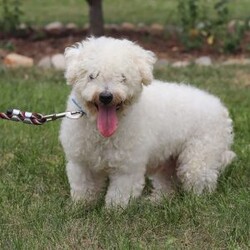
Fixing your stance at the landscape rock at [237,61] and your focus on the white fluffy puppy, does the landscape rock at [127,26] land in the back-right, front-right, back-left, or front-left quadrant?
back-right

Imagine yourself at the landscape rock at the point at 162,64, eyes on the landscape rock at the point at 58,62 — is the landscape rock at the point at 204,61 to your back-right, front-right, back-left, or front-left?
back-right

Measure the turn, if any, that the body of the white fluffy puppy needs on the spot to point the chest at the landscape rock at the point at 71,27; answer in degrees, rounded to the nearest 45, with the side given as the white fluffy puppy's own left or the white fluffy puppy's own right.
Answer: approximately 135° to the white fluffy puppy's own right

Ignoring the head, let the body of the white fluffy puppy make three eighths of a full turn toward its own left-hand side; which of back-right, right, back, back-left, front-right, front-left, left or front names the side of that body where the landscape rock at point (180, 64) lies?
left

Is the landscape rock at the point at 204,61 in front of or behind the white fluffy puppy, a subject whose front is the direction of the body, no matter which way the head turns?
behind

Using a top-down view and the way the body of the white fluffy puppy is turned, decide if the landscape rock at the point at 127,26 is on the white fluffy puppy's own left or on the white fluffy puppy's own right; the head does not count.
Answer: on the white fluffy puppy's own right

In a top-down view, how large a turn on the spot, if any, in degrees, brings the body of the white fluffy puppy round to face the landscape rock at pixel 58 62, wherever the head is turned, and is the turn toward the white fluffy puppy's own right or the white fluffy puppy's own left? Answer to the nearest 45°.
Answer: approximately 135° to the white fluffy puppy's own right

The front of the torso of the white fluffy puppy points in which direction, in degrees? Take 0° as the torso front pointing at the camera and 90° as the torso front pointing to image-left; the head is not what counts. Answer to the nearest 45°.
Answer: approximately 45°
